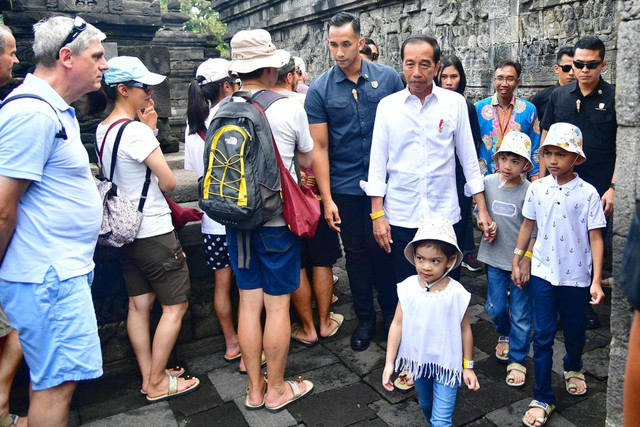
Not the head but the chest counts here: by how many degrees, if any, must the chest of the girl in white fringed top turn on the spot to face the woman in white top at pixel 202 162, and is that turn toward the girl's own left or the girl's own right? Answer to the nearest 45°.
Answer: approximately 135° to the girl's own right

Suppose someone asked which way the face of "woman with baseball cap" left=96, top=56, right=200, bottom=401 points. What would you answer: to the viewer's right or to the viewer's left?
to the viewer's right

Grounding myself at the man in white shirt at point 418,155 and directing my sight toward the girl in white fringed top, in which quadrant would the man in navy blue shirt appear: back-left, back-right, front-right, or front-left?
back-right

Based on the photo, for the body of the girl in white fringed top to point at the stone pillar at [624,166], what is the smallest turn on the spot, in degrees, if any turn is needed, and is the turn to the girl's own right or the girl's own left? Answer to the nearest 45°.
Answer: approximately 90° to the girl's own left

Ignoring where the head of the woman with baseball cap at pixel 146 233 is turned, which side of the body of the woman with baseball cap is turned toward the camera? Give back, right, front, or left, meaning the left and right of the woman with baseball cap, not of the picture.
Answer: right

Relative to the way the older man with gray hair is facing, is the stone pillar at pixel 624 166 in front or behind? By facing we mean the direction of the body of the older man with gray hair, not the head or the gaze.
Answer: in front

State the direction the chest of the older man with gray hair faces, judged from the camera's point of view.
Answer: to the viewer's right

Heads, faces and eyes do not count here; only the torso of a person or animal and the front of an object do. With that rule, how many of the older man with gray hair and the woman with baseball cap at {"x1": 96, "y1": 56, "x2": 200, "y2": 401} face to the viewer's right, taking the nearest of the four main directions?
2

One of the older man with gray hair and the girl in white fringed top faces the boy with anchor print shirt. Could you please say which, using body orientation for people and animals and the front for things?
the older man with gray hair

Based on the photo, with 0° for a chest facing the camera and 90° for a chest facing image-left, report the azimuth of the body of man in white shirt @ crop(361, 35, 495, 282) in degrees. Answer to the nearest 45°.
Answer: approximately 0°

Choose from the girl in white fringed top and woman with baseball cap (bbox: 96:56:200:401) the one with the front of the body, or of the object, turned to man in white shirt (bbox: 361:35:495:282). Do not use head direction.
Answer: the woman with baseball cap

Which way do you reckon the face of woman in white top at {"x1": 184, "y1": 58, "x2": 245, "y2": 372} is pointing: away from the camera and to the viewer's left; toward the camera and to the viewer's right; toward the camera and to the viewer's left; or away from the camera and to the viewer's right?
away from the camera and to the viewer's right

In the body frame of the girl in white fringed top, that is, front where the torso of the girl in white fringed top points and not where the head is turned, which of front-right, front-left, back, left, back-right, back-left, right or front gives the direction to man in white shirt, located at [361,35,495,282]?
back

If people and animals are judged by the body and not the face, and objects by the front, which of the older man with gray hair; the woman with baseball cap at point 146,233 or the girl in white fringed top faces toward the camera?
the girl in white fringed top
